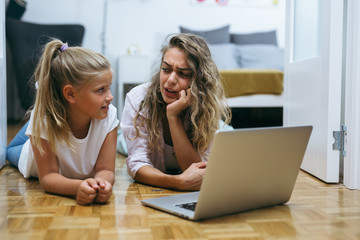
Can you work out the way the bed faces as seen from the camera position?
facing the viewer

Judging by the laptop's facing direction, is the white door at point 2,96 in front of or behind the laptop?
in front

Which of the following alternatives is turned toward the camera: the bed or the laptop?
the bed

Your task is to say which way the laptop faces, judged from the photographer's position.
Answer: facing away from the viewer and to the left of the viewer

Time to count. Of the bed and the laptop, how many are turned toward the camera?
1

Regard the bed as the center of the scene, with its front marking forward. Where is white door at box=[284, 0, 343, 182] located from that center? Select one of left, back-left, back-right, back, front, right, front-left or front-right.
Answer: front

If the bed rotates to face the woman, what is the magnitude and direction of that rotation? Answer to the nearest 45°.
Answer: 0° — it already faces them

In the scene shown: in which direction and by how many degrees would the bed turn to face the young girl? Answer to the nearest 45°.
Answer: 0° — it already faces them

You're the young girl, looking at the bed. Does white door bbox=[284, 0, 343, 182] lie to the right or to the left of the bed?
right

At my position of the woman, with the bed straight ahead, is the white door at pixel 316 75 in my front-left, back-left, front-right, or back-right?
front-right

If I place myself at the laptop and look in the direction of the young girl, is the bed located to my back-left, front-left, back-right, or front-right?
front-right
